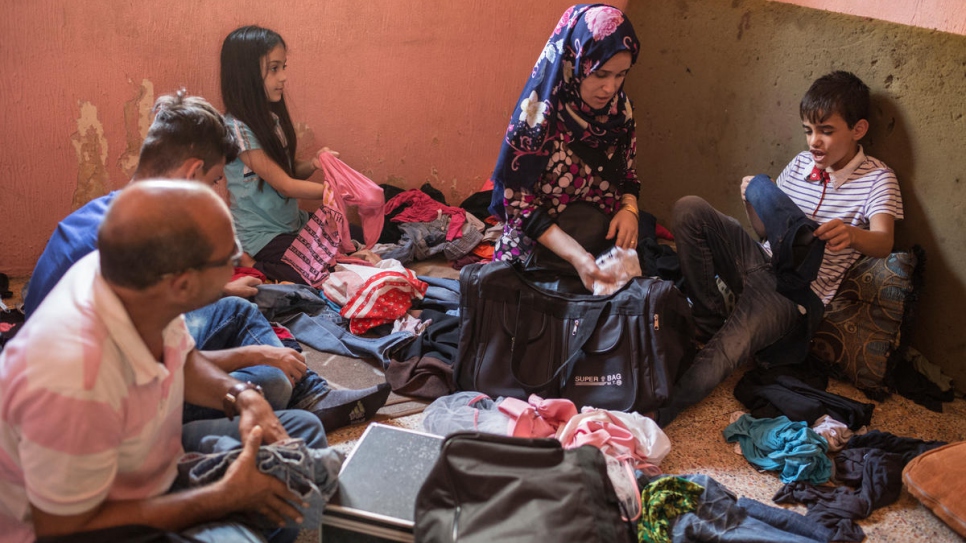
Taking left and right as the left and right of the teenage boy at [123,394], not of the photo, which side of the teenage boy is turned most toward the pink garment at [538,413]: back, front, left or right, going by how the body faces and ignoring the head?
front

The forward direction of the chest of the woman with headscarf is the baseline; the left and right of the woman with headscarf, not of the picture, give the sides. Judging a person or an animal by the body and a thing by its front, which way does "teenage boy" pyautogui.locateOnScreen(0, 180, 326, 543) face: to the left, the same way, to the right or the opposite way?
to the left

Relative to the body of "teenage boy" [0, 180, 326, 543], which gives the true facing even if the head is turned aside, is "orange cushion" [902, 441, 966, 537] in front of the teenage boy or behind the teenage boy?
in front

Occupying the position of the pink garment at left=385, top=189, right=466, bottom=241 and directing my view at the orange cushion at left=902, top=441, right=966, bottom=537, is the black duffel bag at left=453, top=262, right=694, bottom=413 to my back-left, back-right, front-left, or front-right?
front-right

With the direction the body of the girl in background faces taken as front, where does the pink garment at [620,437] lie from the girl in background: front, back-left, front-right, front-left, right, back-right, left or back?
front-right

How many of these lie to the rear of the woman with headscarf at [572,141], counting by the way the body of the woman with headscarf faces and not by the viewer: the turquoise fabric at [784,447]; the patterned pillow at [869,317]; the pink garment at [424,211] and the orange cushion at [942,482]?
1

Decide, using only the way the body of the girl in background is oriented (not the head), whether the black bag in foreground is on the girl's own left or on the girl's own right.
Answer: on the girl's own right

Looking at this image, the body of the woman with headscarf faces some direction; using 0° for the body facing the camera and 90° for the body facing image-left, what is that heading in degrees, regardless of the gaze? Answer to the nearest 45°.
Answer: approximately 315°

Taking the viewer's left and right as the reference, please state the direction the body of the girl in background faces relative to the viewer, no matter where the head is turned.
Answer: facing to the right of the viewer

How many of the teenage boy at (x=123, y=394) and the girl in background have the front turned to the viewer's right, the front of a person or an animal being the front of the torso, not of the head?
2

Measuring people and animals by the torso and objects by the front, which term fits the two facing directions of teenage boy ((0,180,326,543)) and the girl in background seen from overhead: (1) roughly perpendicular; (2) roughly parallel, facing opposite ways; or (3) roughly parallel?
roughly parallel

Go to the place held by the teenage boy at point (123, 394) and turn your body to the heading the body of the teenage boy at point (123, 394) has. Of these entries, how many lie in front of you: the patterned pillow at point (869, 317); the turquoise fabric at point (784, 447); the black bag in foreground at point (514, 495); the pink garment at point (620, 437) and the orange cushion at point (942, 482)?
5

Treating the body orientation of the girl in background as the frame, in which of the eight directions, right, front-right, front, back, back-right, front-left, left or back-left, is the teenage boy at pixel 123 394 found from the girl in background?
right

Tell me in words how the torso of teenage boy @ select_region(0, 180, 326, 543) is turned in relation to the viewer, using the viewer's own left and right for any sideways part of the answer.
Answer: facing to the right of the viewer

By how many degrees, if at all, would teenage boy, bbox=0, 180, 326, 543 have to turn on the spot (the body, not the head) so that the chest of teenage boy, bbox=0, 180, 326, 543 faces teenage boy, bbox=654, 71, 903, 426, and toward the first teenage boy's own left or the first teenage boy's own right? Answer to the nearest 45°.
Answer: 0° — they already face them
